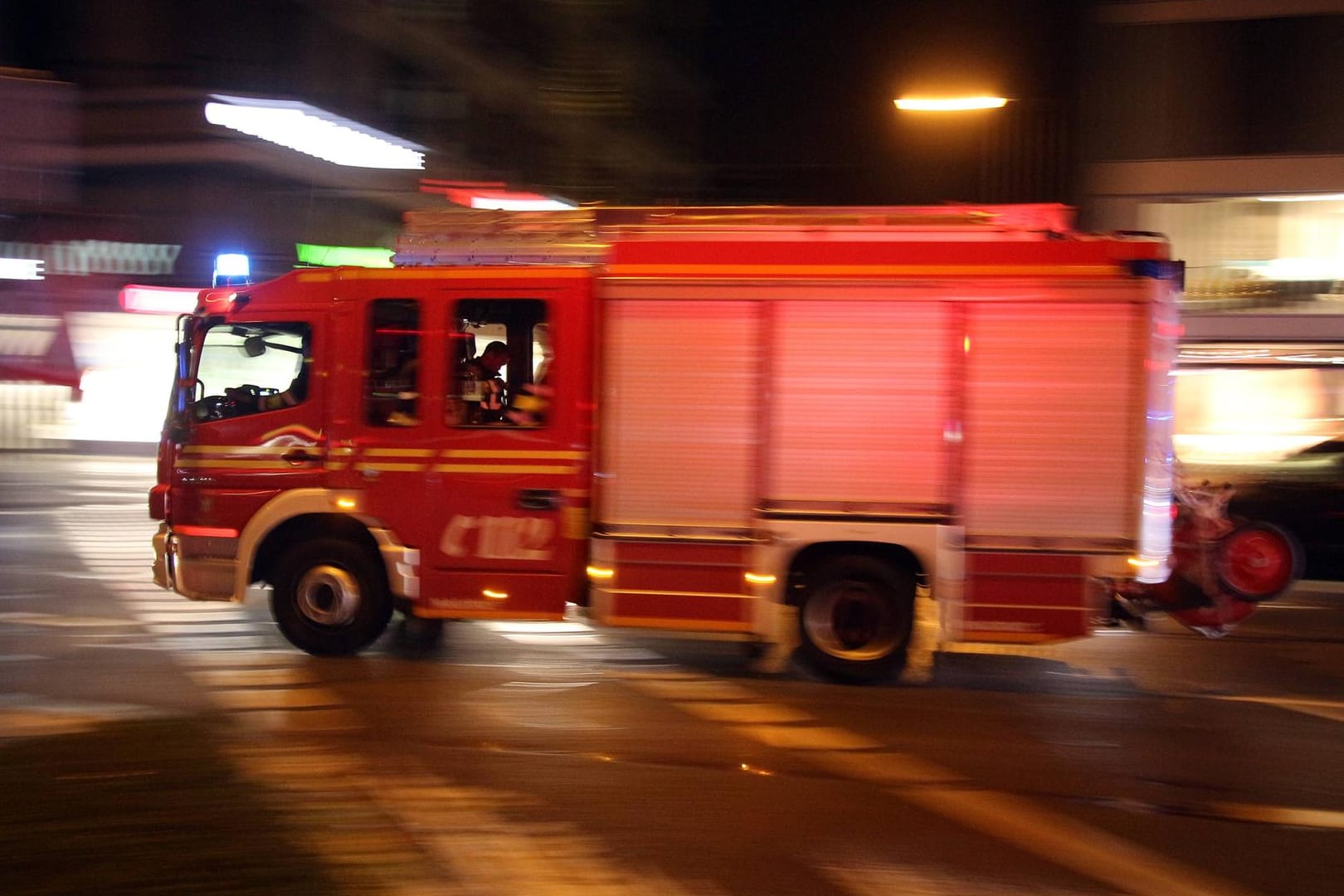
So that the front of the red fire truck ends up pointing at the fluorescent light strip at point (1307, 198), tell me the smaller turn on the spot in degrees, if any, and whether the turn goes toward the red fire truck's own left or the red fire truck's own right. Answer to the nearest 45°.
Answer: approximately 135° to the red fire truck's own right

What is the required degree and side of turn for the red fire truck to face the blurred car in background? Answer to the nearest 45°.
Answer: approximately 135° to its right

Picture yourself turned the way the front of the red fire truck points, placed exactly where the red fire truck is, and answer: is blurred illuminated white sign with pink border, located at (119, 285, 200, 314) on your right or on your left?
on your right

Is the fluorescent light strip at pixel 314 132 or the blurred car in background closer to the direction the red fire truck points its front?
the fluorescent light strip

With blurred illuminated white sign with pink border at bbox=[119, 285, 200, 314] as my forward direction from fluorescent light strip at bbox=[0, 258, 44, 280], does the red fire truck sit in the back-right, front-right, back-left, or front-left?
front-right

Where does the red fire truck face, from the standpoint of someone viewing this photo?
facing to the left of the viewer

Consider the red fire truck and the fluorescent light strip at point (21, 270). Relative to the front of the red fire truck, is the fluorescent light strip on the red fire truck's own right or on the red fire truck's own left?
on the red fire truck's own right

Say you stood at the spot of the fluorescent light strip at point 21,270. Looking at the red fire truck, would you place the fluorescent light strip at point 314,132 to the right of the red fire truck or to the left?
left

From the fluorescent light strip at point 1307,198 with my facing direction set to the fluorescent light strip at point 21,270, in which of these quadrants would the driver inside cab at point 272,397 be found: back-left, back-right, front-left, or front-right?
front-left

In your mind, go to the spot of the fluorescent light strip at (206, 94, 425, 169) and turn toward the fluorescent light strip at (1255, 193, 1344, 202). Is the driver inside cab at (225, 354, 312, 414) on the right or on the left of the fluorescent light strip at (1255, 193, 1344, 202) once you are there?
right
